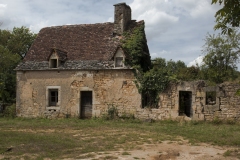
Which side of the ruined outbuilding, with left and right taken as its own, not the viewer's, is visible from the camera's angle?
front

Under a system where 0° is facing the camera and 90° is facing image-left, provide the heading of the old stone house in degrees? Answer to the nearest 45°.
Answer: approximately 0°

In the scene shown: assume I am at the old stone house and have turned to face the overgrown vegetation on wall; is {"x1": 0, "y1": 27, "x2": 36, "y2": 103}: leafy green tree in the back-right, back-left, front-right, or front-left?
back-left

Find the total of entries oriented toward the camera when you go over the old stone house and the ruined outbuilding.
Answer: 2

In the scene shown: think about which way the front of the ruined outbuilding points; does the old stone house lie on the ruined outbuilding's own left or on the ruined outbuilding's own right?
on the ruined outbuilding's own right

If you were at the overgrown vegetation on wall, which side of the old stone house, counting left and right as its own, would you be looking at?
left
